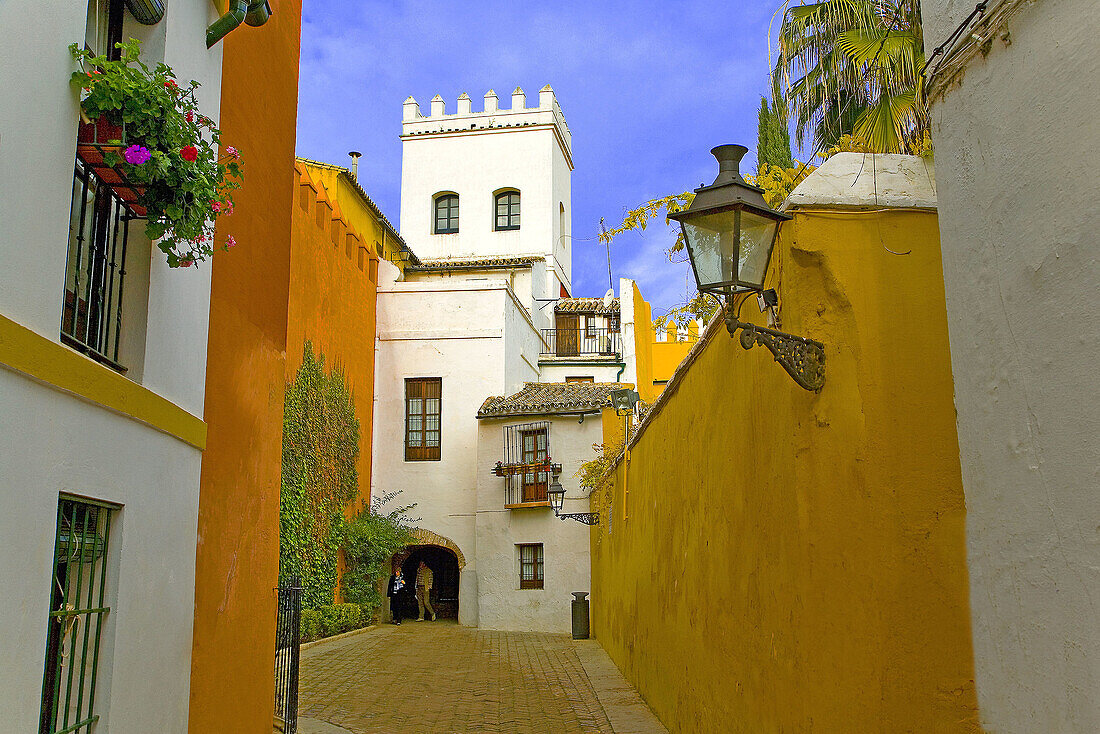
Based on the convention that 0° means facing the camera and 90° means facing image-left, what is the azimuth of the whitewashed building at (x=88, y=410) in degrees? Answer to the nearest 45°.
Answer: approximately 315°

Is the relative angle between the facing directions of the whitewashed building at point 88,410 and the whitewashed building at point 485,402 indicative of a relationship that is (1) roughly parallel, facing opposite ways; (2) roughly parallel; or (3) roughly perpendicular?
roughly perpendicular

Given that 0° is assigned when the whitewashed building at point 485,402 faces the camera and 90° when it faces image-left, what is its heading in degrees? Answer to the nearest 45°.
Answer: approximately 0°

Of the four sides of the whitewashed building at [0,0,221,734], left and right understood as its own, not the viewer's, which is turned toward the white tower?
left

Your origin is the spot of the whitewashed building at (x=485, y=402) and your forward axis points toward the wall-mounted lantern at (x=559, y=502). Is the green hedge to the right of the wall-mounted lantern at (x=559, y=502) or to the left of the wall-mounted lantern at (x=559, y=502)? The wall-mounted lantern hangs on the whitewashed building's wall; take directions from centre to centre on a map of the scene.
right

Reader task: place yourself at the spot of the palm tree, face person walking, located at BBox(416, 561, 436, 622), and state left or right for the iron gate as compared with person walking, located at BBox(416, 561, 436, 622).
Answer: left

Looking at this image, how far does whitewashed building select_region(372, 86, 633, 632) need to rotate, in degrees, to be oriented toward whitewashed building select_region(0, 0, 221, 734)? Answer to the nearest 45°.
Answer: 0° — it already faces it
